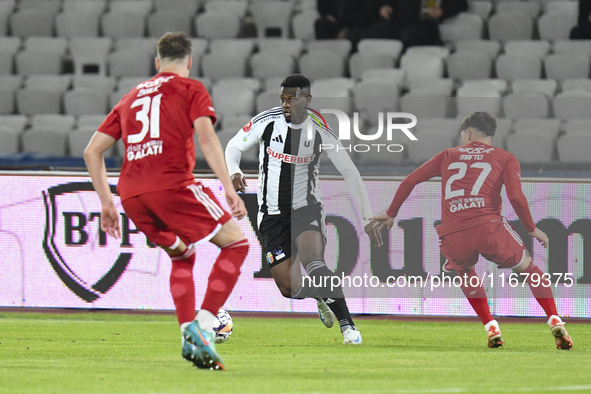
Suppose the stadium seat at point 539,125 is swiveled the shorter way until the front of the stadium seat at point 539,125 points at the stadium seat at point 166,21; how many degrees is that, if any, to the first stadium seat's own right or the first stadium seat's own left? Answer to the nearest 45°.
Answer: approximately 90° to the first stadium seat's own right

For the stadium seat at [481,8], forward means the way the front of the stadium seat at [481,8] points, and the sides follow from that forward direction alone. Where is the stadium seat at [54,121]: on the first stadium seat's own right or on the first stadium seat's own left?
on the first stadium seat's own right

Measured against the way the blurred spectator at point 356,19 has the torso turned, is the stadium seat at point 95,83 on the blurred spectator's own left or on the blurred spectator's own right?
on the blurred spectator's own right

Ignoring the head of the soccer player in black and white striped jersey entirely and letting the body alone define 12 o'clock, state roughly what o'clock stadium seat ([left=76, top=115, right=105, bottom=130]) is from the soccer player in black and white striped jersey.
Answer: The stadium seat is roughly at 5 o'clock from the soccer player in black and white striped jersey.

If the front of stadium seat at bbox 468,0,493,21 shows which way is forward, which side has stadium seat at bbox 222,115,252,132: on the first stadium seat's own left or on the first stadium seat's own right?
on the first stadium seat's own right

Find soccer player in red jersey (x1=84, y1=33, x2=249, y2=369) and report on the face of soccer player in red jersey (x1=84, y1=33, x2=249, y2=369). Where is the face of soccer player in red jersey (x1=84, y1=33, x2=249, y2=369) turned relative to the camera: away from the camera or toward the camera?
away from the camera
